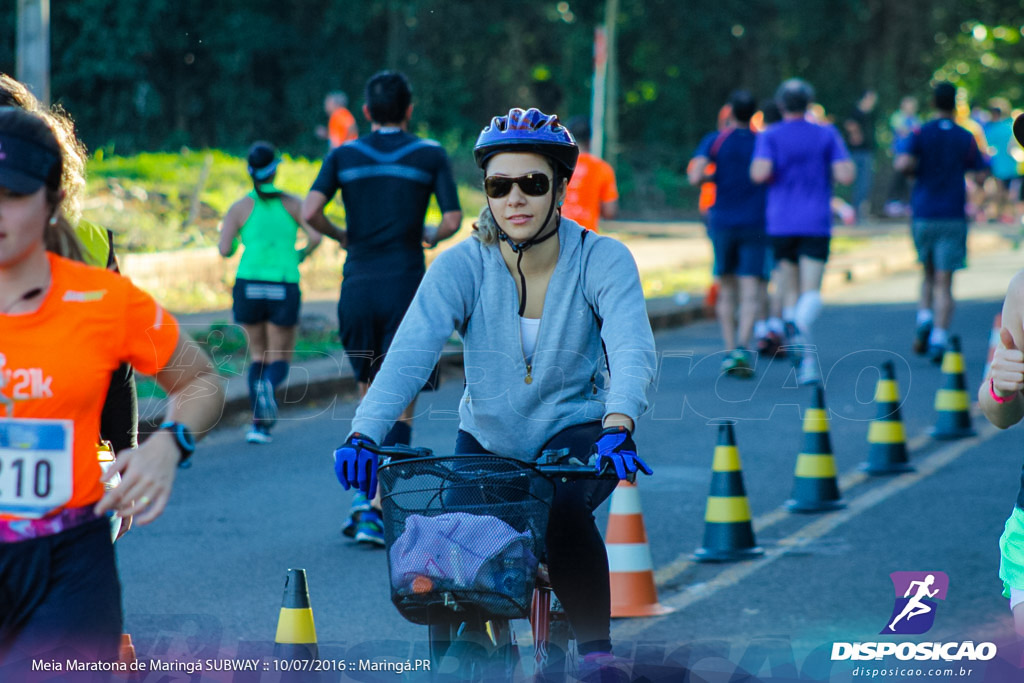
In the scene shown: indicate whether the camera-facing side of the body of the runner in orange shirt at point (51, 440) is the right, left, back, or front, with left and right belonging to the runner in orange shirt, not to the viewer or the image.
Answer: front

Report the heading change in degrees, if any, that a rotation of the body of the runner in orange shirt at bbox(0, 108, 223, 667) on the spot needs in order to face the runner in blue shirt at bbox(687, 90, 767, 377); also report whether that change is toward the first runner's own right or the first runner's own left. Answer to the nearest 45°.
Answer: approximately 135° to the first runner's own left

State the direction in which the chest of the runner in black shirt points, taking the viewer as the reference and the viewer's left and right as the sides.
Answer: facing away from the viewer

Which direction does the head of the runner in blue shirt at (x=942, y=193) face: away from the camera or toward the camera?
away from the camera

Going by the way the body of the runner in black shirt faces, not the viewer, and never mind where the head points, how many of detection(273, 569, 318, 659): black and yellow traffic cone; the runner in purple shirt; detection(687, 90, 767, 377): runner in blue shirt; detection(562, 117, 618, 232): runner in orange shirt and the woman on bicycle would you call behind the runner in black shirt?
2

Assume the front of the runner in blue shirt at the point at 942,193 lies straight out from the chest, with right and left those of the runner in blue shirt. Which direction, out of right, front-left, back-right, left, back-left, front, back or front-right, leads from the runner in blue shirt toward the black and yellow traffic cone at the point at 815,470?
back

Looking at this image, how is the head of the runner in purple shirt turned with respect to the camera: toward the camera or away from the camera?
away from the camera

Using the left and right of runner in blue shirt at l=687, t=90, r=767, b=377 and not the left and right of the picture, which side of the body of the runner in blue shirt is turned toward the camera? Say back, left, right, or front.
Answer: back

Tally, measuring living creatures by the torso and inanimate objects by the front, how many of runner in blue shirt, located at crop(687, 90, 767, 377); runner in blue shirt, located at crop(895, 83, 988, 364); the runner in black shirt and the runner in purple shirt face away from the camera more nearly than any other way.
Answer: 4

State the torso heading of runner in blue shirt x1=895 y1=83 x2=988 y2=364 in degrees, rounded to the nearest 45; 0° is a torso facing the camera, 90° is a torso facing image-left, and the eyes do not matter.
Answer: approximately 180°

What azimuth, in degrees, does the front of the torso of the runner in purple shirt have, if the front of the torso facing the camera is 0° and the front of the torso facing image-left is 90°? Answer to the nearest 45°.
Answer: approximately 180°

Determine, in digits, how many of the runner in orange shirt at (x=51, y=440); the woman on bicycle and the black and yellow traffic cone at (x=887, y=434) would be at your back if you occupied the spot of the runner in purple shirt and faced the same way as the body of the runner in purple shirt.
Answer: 3

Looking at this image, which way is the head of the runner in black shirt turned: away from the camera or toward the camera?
away from the camera

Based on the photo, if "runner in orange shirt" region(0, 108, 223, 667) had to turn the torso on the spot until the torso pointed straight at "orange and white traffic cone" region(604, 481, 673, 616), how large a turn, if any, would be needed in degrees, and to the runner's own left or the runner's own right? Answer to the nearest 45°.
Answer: approximately 135° to the runner's own left

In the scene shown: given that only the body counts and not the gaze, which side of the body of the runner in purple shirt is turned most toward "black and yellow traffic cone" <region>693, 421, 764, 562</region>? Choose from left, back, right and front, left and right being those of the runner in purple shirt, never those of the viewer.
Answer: back
